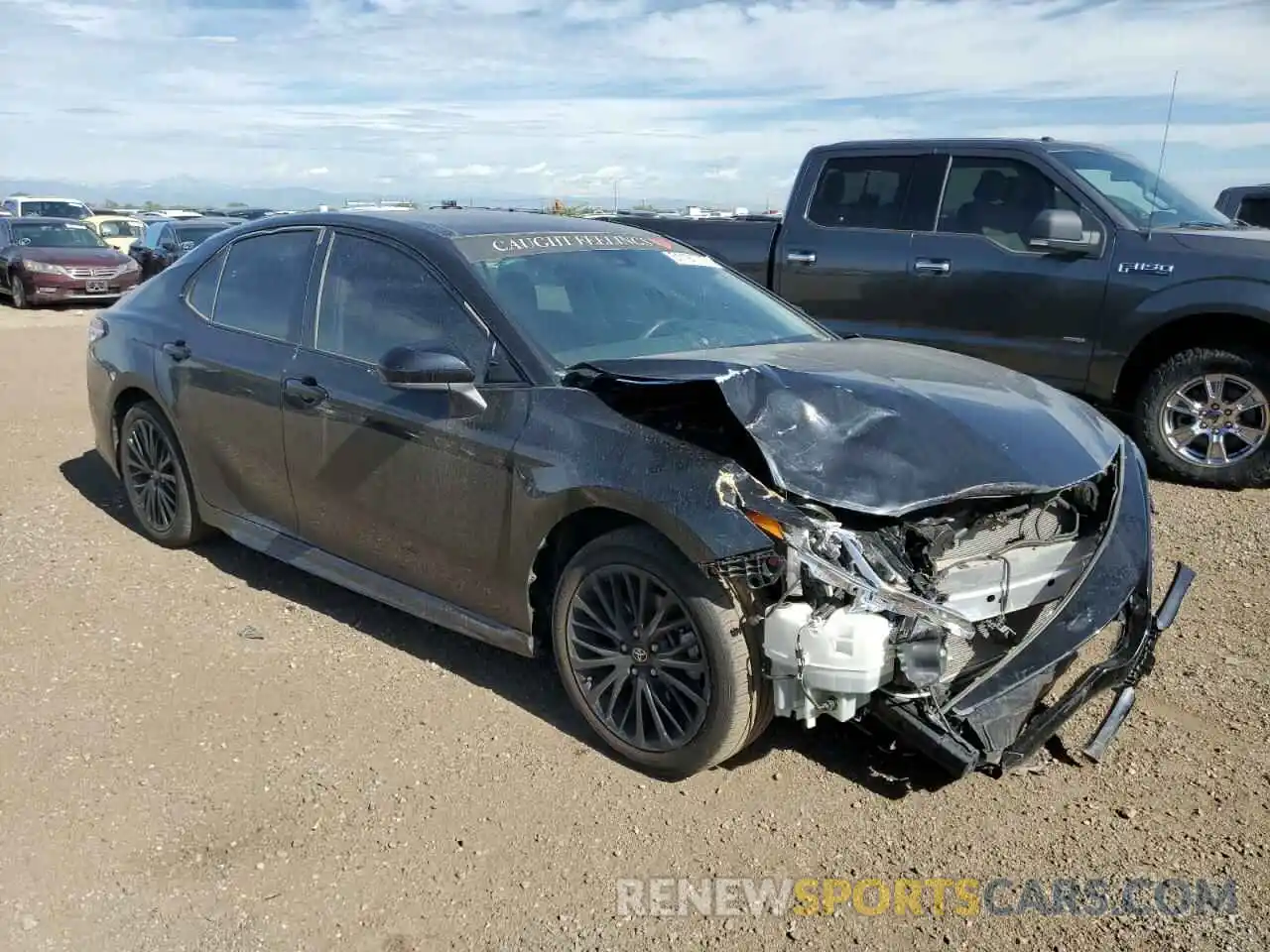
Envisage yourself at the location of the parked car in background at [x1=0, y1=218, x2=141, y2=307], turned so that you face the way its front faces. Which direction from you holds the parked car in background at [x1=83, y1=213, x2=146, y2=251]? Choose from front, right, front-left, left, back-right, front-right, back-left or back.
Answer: back-left

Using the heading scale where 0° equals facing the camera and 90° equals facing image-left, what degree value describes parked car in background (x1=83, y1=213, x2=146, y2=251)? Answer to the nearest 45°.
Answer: approximately 315°

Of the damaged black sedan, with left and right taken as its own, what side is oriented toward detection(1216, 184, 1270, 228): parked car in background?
left

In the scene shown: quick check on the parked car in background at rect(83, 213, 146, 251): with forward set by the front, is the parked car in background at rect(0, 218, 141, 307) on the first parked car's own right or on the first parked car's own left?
on the first parked car's own right

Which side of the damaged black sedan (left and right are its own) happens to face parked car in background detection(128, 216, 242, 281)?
back

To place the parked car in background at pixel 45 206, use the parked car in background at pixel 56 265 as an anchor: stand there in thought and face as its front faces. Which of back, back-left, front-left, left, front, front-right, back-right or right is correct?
back-left

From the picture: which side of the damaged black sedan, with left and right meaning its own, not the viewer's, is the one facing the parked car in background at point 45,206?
back
